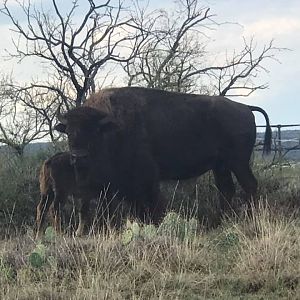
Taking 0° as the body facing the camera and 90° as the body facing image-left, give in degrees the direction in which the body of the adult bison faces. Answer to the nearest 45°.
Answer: approximately 90°

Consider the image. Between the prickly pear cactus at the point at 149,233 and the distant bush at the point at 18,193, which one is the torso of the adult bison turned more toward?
the distant bush

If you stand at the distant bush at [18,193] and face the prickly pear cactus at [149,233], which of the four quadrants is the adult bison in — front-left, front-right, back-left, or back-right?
front-left

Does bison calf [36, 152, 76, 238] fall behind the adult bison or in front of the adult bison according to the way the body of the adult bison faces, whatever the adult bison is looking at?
in front

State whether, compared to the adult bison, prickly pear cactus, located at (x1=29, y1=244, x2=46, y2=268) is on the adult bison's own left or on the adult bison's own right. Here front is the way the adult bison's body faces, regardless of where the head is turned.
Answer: on the adult bison's own left

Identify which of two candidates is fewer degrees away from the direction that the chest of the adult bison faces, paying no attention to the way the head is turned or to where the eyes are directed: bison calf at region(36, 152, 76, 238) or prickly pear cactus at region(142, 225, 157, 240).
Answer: the bison calf

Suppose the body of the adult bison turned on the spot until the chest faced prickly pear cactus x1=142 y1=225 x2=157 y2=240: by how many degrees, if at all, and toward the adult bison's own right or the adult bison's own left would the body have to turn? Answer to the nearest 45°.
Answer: approximately 90° to the adult bison's own left

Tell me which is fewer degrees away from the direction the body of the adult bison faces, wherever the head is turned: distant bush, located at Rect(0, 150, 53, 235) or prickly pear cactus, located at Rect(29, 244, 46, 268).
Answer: the distant bush

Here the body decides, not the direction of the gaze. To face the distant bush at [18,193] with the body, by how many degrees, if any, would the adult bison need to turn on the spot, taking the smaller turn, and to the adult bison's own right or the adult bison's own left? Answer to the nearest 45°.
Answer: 0° — it already faces it

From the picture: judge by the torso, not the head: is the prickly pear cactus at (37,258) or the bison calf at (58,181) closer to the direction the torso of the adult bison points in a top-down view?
the bison calf
